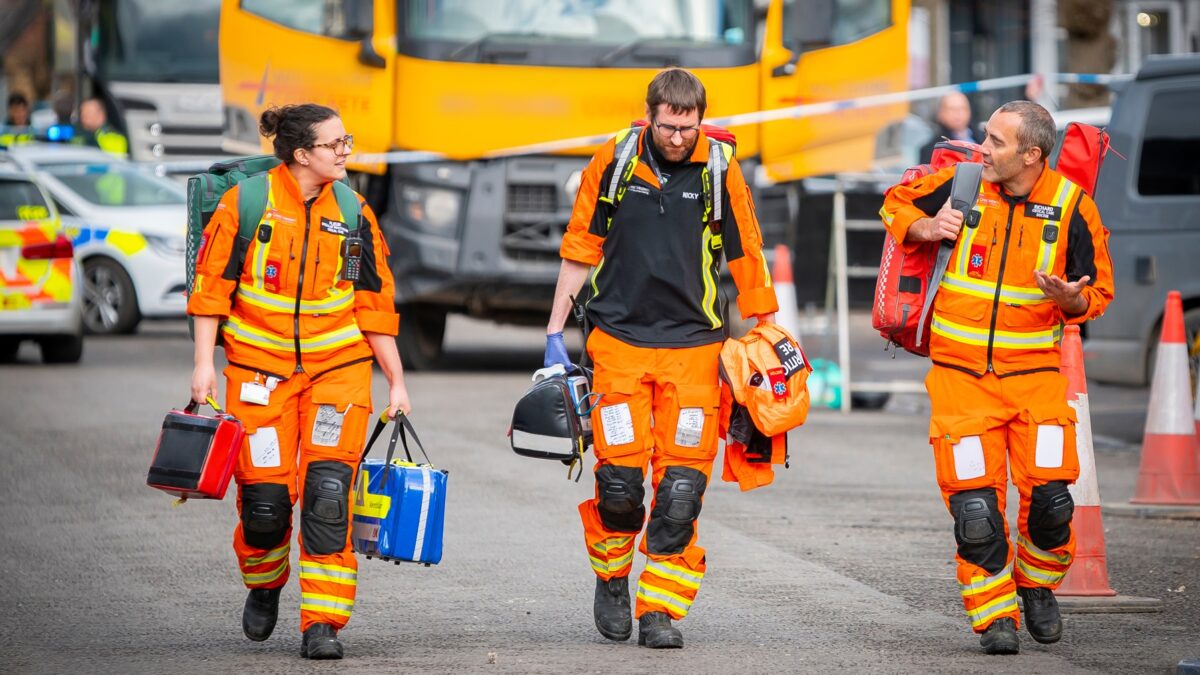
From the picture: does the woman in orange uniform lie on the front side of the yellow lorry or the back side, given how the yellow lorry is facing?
on the front side

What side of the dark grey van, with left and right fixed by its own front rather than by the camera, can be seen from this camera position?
right

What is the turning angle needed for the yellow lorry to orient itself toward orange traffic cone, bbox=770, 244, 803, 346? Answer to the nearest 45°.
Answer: approximately 45° to its left

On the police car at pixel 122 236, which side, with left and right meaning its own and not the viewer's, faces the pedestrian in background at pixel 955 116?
front

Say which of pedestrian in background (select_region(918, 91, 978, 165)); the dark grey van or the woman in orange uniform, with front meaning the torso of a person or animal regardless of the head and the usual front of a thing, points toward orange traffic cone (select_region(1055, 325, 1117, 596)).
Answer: the pedestrian in background

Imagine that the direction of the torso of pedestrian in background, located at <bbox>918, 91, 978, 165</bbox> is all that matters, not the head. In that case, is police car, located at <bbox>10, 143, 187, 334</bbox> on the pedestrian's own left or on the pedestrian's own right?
on the pedestrian's own right

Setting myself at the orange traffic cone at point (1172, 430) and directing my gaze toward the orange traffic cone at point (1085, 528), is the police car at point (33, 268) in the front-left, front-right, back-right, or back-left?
back-right

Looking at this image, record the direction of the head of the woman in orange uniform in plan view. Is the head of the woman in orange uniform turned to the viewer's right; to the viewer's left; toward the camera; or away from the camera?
to the viewer's right

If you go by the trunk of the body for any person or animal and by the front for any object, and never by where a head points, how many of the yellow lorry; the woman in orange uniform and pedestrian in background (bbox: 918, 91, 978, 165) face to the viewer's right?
0

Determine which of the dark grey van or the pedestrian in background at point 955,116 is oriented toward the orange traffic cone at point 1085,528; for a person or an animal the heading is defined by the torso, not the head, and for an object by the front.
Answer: the pedestrian in background

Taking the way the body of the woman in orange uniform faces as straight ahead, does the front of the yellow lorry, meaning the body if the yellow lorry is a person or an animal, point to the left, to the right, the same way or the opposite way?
the same way

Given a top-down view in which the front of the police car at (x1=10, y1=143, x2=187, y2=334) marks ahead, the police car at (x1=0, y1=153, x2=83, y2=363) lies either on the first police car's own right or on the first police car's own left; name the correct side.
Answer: on the first police car's own right

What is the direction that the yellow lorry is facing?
toward the camera

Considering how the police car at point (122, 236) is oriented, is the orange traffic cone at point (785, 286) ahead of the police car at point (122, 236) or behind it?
ahead

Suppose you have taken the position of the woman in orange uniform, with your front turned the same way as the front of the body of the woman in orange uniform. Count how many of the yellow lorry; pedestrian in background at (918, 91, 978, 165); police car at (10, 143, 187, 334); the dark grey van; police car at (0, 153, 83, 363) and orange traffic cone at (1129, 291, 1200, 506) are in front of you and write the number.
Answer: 0

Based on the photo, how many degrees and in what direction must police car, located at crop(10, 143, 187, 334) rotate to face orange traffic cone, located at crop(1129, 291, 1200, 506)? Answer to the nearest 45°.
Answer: approximately 45° to its right

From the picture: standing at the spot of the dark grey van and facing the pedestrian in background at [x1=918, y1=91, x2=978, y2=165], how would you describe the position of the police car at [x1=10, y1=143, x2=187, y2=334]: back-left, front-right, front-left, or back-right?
front-left

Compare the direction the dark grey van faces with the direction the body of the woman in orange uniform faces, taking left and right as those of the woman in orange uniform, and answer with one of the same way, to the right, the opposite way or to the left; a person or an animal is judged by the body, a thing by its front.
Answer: to the left

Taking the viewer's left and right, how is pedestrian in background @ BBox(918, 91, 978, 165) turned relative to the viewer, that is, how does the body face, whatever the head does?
facing the viewer
